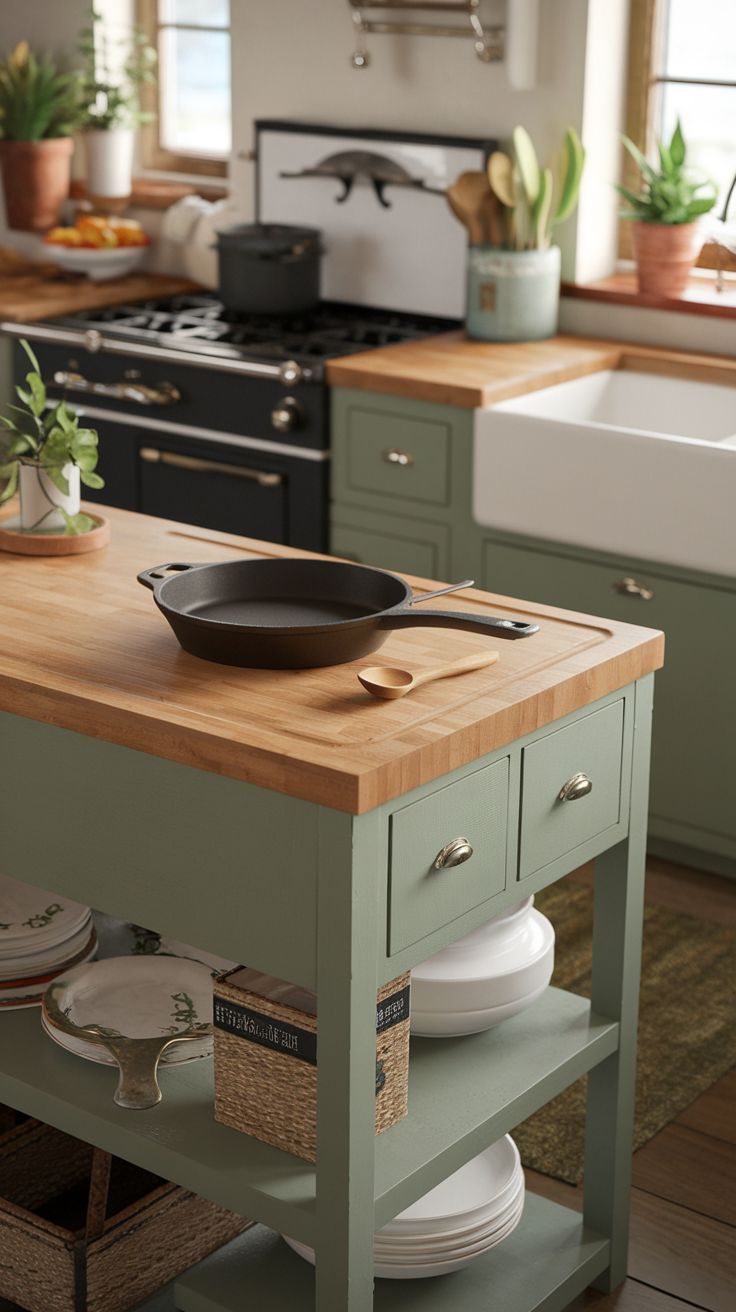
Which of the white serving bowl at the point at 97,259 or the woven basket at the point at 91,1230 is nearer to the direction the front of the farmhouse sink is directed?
the woven basket

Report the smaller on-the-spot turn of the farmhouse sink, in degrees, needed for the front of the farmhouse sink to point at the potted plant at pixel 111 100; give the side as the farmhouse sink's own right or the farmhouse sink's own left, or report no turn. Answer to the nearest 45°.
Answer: approximately 90° to the farmhouse sink's own right

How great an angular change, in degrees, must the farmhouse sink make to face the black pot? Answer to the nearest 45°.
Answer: approximately 90° to its right

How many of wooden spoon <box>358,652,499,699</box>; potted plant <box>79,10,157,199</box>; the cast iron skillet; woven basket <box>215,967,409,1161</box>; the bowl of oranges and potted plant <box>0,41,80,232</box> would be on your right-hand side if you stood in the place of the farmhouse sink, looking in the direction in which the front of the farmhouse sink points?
3

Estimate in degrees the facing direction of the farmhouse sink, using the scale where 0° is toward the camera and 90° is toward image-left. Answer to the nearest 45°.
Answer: approximately 45°

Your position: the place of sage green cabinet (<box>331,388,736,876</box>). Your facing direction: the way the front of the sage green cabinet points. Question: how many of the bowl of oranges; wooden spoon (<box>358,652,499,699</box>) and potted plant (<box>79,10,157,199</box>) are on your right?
2

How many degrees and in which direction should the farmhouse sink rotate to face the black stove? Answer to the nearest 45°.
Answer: approximately 90° to its right

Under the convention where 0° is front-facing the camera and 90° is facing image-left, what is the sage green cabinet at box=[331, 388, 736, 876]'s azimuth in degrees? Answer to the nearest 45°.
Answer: approximately 45°

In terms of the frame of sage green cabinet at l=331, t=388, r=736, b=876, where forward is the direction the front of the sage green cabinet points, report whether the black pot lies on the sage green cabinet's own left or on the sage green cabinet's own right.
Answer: on the sage green cabinet's own right

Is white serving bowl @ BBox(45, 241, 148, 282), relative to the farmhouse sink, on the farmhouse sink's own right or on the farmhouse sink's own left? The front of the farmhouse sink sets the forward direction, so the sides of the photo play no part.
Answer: on the farmhouse sink's own right
